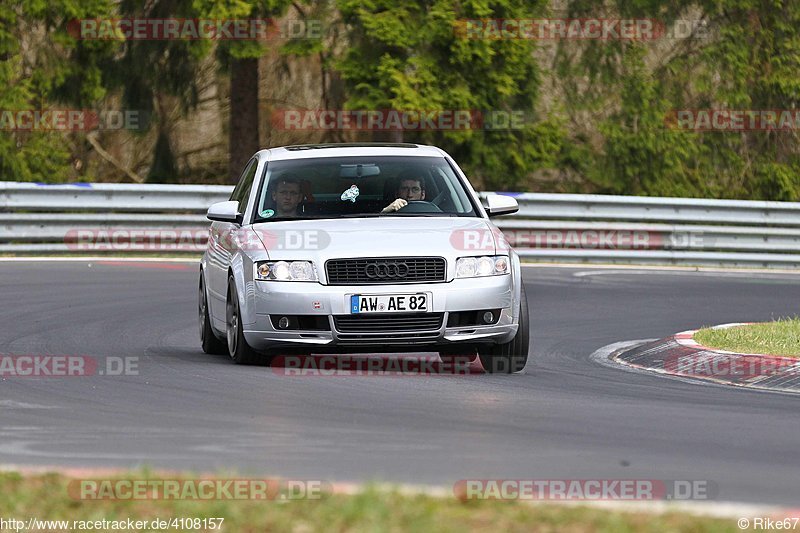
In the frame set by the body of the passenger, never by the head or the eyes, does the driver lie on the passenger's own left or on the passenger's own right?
on the passenger's own left

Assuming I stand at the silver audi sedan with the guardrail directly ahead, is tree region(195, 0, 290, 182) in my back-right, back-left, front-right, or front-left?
front-left

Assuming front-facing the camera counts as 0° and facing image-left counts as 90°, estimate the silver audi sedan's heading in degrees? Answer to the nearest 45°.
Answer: approximately 0°

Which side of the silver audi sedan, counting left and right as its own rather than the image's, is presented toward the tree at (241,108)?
back

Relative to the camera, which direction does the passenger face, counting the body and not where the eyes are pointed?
toward the camera

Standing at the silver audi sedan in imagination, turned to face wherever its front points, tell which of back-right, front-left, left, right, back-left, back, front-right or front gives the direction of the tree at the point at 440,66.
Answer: back

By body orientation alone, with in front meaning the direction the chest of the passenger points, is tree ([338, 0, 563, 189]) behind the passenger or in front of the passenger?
behind

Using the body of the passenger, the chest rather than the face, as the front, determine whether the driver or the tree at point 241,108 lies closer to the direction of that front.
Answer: the driver

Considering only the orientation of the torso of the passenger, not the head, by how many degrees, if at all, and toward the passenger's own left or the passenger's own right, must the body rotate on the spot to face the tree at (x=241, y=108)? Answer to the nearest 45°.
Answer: approximately 180°
